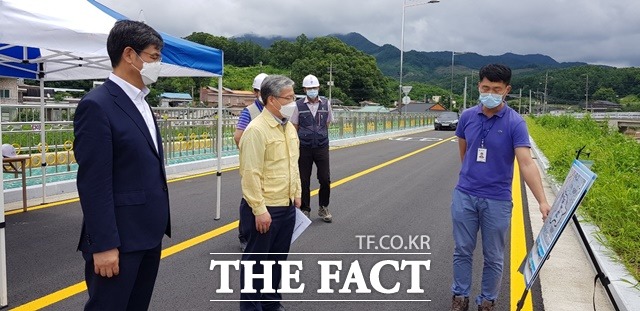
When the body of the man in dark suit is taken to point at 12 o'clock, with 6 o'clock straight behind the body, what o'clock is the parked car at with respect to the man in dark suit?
The parked car is roughly at 10 o'clock from the man in dark suit.

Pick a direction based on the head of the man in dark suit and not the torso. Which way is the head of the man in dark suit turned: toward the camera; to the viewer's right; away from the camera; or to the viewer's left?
to the viewer's right

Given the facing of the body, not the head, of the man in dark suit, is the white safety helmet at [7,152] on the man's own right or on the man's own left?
on the man's own left

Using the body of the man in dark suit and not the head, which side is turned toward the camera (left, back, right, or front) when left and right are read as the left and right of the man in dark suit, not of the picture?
right

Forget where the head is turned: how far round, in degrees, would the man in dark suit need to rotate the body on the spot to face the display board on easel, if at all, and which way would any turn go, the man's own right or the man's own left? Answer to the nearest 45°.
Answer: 0° — they already face it

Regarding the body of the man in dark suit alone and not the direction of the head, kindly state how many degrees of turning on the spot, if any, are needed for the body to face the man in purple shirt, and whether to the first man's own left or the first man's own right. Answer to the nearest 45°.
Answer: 0° — they already face them

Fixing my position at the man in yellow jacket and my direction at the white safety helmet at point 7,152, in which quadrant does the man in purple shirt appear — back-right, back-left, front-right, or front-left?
back-right

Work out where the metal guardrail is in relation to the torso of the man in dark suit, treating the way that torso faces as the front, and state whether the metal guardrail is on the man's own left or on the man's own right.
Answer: on the man's own left

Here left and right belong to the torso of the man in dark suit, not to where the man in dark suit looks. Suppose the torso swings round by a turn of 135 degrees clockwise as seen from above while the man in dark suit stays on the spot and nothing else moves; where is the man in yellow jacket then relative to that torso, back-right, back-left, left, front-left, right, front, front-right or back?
back

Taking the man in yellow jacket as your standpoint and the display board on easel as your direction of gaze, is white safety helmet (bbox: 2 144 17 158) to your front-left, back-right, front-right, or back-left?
back-left

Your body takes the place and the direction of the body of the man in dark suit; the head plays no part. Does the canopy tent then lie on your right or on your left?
on your left
